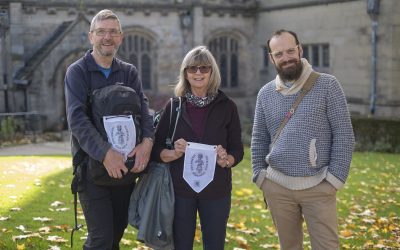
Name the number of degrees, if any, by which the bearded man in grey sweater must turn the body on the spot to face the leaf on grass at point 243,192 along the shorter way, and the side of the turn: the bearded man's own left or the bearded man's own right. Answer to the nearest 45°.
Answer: approximately 180°

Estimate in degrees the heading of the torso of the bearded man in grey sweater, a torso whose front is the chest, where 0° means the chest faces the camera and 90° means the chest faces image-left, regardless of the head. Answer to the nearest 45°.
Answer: approximately 0°

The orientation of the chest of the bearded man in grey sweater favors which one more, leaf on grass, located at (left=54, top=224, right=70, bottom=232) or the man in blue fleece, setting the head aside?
the man in blue fleece

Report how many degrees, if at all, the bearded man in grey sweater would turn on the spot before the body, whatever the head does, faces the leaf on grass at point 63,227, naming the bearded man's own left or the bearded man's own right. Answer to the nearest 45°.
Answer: approximately 135° to the bearded man's own right

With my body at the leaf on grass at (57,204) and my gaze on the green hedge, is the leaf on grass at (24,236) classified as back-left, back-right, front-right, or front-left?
back-right

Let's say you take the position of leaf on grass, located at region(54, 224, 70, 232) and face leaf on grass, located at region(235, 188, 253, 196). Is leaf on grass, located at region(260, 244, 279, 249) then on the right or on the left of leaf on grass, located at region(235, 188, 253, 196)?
right

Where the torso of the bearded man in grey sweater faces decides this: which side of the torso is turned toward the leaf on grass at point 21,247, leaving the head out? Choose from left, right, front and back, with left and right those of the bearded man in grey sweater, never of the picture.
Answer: right

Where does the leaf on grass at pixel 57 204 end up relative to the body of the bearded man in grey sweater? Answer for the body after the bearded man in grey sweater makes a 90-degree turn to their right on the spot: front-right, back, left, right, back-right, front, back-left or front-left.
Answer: front-right

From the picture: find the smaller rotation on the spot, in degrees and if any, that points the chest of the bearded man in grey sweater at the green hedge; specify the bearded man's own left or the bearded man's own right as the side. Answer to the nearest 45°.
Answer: approximately 180°

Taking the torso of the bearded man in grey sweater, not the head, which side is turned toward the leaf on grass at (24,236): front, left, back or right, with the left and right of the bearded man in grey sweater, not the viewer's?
right

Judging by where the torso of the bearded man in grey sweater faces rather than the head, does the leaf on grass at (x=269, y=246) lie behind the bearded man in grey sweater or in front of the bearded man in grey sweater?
behind
